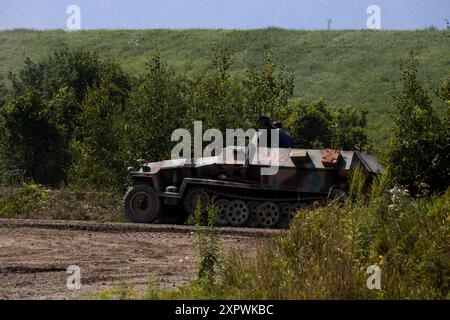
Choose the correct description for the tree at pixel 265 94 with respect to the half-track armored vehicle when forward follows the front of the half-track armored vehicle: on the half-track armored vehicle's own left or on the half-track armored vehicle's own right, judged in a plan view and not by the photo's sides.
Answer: on the half-track armored vehicle's own right

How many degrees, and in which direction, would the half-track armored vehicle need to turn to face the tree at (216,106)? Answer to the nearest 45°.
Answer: approximately 90° to its right

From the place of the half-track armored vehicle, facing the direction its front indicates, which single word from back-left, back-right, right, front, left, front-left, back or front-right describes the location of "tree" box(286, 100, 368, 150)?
right

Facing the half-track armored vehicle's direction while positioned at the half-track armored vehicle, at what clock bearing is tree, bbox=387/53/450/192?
The tree is roughly at 5 o'clock from the half-track armored vehicle.

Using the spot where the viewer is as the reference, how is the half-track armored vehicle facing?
facing to the left of the viewer

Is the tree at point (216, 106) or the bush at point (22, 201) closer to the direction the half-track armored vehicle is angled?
the bush

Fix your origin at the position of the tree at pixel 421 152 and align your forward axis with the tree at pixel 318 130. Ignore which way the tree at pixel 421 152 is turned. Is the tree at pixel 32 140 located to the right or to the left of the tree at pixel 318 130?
left

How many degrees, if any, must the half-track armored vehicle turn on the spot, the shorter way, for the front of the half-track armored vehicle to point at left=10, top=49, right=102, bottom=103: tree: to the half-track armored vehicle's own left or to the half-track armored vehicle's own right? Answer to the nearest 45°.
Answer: approximately 90° to the half-track armored vehicle's own right

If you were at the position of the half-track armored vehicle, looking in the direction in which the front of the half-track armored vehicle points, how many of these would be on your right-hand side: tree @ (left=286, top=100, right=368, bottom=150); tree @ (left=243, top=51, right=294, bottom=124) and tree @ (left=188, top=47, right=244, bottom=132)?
3

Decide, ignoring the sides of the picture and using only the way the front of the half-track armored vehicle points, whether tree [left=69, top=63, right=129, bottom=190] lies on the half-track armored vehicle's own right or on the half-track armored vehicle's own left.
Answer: on the half-track armored vehicle's own right
